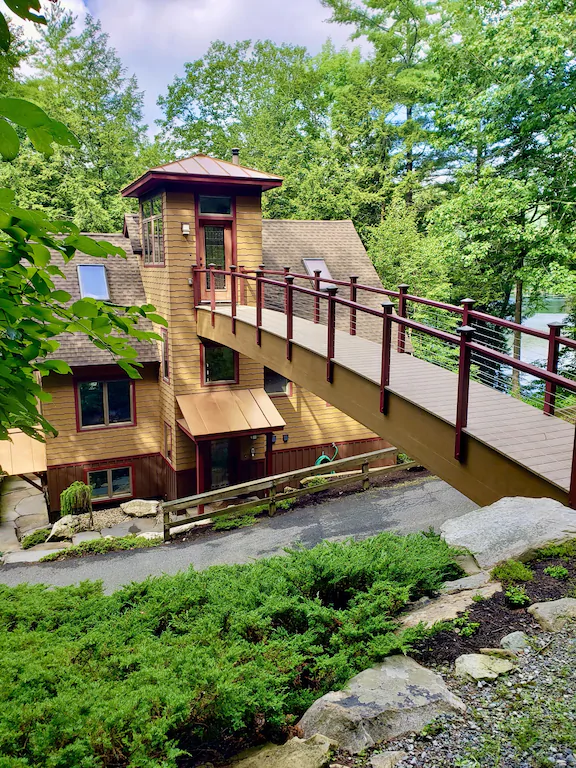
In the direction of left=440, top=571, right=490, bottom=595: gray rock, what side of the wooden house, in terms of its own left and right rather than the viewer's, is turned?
front

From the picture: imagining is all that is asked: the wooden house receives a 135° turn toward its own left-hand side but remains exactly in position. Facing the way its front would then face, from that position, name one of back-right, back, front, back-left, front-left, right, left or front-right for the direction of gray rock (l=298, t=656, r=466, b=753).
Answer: back-right

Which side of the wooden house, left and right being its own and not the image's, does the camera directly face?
front

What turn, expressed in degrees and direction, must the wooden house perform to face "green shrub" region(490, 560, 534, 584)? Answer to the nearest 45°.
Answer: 0° — it already faces it

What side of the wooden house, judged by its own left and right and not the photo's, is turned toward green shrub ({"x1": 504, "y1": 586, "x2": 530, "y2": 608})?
front

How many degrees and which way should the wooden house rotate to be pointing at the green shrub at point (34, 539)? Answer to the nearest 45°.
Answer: approximately 45° to its right

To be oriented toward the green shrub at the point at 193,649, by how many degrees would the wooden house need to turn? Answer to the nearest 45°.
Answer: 0° — it already faces it

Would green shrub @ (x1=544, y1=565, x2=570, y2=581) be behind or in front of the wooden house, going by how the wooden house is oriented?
in front

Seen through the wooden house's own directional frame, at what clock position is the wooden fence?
The wooden fence is roughly at 11 o'clock from the wooden house.

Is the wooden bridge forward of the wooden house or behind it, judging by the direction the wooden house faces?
forward
